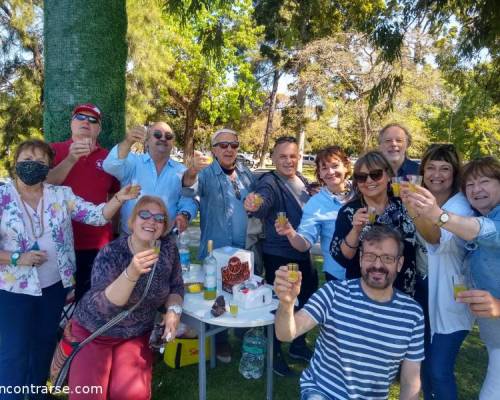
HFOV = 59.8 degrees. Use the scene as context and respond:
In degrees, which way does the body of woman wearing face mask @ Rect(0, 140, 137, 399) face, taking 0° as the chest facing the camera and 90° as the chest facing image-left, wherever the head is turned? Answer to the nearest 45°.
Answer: approximately 0°

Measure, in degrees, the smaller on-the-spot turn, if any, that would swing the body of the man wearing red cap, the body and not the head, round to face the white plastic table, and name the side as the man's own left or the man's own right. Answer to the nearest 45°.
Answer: approximately 45° to the man's own left

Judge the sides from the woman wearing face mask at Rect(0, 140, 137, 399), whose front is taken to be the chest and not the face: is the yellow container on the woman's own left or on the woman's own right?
on the woman's own left

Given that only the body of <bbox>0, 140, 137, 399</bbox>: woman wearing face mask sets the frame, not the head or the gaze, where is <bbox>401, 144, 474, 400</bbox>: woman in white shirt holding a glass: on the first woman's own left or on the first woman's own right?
on the first woman's own left

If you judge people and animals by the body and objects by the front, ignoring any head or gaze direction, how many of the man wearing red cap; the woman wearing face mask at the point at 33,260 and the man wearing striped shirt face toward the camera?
3
